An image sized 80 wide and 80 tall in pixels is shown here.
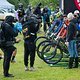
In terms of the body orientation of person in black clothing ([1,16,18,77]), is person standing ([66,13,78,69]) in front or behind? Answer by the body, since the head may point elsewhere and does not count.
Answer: in front

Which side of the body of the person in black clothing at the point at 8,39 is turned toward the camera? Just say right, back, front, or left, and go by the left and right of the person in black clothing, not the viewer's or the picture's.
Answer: right
